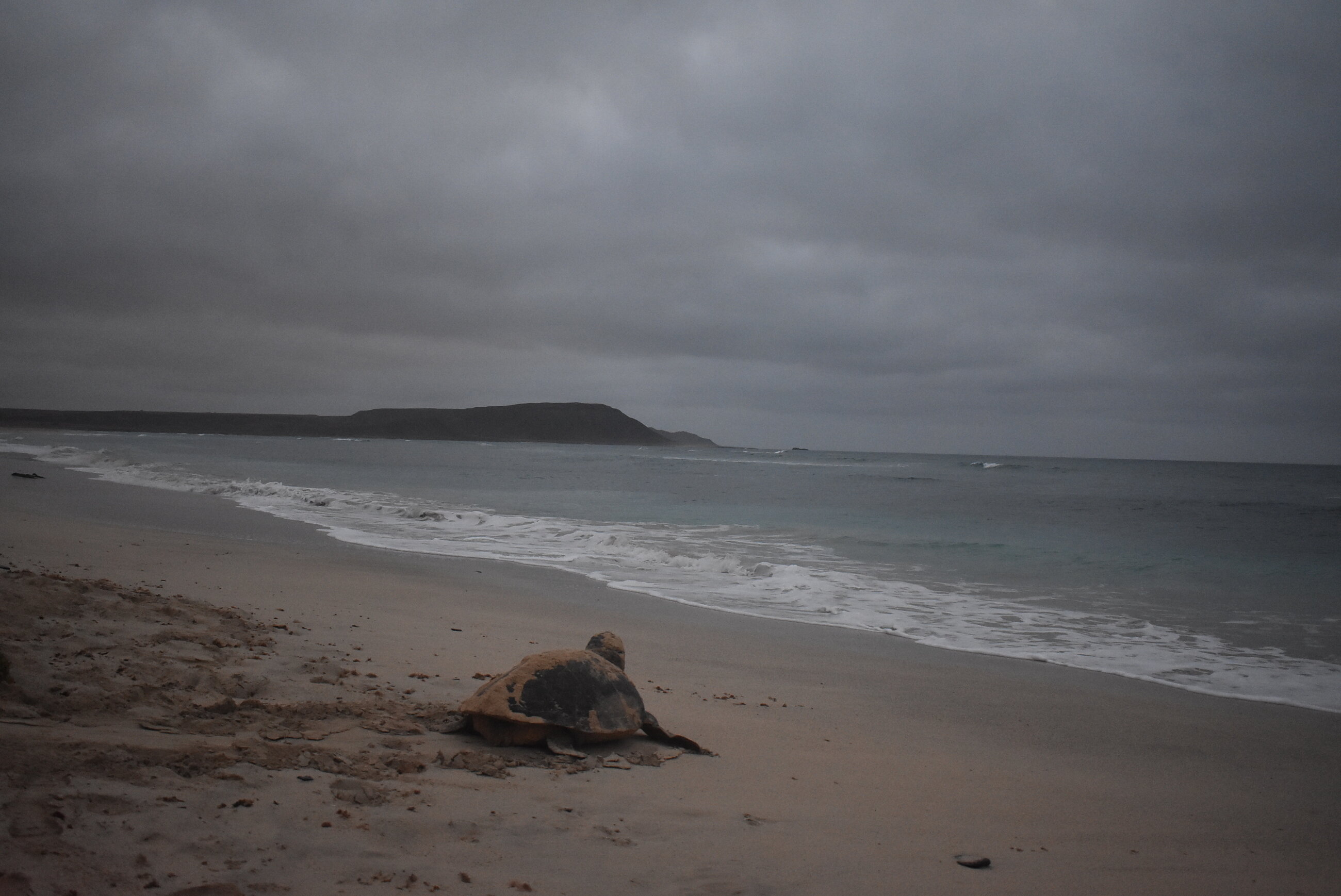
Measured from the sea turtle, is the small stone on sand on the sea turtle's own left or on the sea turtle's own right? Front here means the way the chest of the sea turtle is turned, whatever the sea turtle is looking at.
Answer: on the sea turtle's own right

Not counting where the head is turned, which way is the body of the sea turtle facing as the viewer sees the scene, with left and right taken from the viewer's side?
facing away from the viewer and to the right of the viewer
